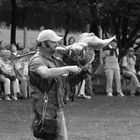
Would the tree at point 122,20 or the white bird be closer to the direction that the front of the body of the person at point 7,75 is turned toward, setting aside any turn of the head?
the white bird

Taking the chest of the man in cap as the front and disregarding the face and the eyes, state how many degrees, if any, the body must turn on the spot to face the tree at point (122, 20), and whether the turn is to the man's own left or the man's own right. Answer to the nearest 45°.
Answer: approximately 90° to the man's own left

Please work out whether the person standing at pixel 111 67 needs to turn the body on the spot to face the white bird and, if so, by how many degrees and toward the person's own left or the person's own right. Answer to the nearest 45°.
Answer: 0° — they already face it

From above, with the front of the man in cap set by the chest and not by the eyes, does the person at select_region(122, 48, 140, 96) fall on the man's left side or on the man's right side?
on the man's left side

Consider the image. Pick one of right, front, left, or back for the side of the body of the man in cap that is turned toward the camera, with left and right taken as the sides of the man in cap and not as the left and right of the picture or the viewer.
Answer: right

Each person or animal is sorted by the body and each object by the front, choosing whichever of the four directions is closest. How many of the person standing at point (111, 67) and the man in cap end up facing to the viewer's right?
1

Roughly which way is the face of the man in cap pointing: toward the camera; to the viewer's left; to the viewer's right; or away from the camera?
to the viewer's right

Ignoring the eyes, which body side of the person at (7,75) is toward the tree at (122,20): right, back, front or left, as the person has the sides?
left

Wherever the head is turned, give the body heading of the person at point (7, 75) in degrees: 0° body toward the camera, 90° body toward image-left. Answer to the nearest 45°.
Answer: approximately 315°

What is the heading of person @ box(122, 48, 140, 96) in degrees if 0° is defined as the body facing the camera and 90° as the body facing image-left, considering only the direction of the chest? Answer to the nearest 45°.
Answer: approximately 315°
